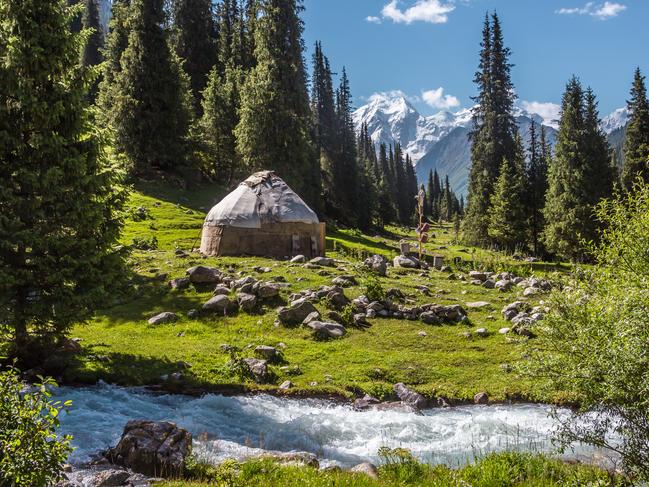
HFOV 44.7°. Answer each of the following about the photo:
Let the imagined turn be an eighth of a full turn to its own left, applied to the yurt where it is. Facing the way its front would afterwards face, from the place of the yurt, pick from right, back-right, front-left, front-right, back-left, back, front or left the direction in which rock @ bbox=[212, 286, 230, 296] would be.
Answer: right

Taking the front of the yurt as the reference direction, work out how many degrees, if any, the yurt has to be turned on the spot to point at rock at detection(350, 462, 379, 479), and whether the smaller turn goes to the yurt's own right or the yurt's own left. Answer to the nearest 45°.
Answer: approximately 45° to the yurt's own right

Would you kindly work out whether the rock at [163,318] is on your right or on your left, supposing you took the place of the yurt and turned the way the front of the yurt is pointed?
on your right

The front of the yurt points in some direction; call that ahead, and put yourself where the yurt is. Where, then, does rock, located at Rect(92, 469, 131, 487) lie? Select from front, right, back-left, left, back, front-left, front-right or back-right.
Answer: front-right

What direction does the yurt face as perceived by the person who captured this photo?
facing the viewer and to the right of the viewer

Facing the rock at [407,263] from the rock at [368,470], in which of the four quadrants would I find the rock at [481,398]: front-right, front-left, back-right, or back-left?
front-right

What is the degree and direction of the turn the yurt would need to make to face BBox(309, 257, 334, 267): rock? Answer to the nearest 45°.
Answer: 0° — it already faces it

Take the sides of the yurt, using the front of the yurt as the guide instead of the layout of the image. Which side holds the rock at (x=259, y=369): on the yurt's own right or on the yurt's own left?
on the yurt's own right

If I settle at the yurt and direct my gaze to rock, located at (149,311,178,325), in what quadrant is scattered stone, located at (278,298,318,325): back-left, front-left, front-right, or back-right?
front-left

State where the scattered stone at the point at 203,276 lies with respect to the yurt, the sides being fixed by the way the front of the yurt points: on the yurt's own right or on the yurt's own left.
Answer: on the yurt's own right

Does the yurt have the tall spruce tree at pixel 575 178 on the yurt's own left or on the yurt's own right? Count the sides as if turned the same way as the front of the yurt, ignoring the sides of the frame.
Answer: on the yurt's own left

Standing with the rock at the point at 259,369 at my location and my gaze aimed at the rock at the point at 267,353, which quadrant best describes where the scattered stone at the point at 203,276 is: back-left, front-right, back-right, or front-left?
front-left

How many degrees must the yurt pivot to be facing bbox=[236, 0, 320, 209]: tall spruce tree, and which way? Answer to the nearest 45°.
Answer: approximately 135° to its left

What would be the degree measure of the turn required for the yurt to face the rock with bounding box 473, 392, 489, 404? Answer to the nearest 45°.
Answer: approximately 45° to its right

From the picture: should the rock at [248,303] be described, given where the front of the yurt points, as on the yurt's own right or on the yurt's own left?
on the yurt's own right
